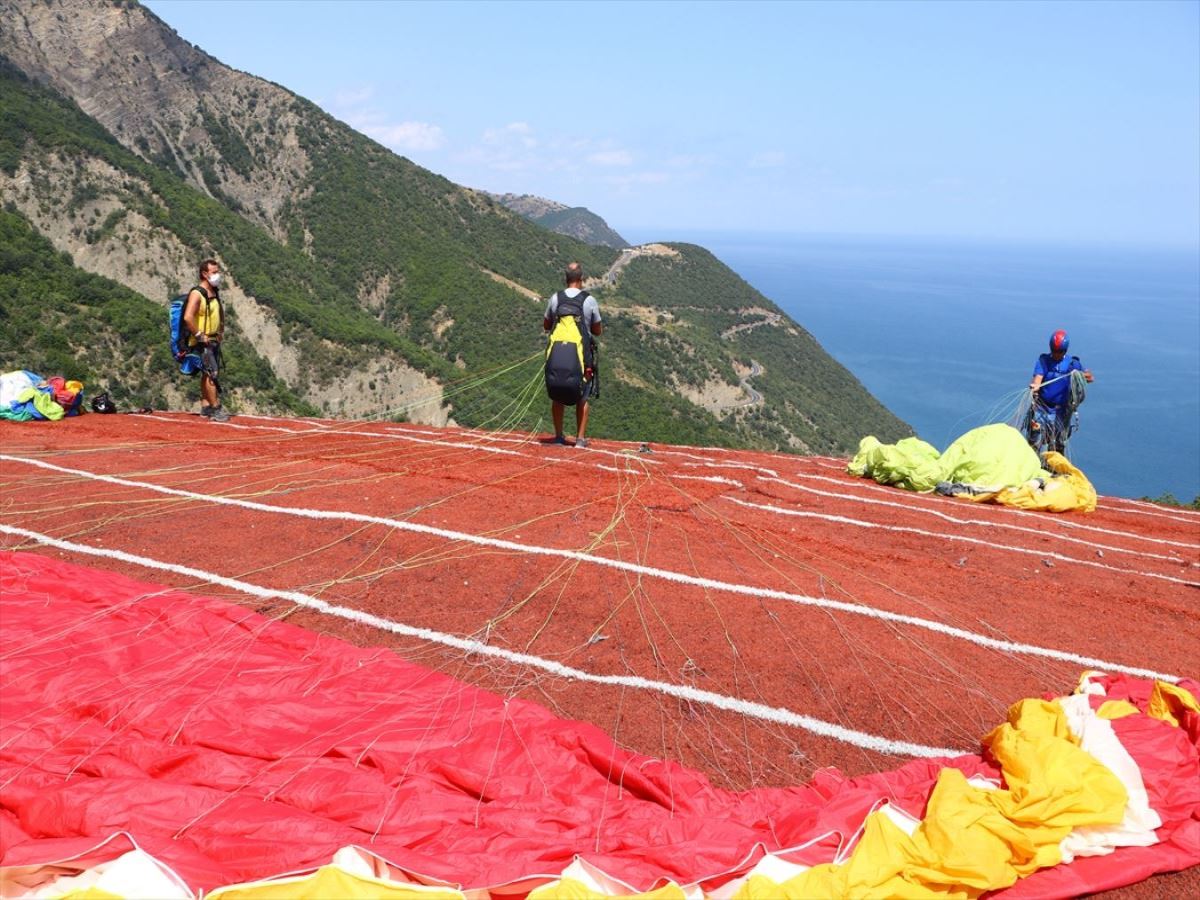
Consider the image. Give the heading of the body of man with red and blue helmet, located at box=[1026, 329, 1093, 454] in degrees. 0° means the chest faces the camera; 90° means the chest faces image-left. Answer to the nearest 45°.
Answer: approximately 0°

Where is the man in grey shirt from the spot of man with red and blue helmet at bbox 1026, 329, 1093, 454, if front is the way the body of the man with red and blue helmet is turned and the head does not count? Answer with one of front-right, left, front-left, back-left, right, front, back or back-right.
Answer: front-right

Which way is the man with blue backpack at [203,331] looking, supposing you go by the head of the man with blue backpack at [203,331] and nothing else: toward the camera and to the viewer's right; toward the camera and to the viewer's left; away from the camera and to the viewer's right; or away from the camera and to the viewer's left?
toward the camera and to the viewer's right

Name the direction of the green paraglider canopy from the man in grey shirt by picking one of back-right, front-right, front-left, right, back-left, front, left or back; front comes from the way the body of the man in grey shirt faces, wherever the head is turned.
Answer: right

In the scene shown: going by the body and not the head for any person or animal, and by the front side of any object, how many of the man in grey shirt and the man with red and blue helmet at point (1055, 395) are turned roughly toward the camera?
1

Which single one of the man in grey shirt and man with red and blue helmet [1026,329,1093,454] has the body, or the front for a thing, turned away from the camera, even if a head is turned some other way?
the man in grey shirt

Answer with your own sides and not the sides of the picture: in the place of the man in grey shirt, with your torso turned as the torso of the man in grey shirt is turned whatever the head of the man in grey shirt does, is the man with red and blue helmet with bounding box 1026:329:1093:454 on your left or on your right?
on your right

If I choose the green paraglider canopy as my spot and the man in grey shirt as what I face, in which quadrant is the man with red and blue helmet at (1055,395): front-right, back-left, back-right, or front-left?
back-right

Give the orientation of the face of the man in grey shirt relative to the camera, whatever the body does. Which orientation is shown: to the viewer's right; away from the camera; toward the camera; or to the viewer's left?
away from the camera

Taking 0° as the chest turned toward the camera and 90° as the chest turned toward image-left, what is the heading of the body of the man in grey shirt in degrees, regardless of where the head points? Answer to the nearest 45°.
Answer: approximately 180°
